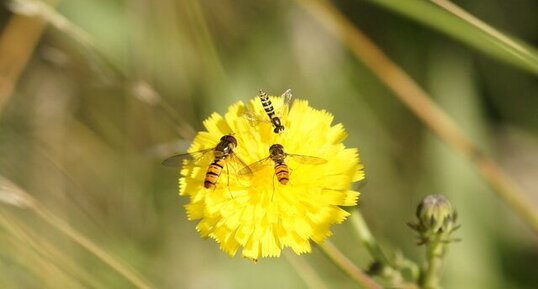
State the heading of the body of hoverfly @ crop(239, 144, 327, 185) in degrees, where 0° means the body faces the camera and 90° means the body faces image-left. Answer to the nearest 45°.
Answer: approximately 180°

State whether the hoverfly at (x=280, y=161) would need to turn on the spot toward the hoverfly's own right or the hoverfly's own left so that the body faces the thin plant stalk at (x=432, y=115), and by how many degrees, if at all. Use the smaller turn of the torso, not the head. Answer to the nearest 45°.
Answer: approximately 45° to the hoverfly's own right

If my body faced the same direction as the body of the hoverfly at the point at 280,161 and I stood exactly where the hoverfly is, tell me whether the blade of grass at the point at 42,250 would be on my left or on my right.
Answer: on my left

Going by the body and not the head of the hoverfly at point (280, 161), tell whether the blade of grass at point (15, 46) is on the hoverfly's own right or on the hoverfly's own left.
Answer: on the hoverfly's own left

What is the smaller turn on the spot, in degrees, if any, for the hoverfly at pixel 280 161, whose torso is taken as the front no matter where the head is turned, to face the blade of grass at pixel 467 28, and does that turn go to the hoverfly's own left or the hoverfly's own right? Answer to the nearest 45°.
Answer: approximately 90° to the hoverfly's own right
